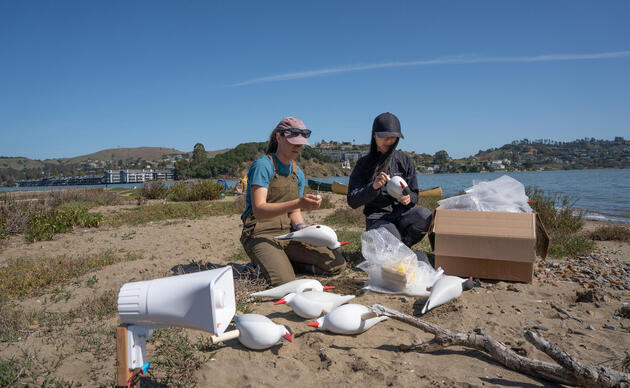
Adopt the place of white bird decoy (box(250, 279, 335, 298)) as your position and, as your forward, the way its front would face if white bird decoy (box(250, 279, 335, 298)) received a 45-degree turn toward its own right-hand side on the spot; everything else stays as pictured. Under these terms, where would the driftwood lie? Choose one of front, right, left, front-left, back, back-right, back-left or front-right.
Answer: front

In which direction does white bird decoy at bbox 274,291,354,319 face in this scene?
to the viewer's left

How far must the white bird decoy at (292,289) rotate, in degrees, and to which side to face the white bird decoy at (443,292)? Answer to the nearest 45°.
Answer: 0° — it already faces it

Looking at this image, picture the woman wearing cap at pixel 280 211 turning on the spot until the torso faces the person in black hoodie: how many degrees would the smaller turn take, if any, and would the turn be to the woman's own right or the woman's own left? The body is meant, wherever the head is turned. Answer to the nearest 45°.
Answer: approximately 45° to the woman's own left

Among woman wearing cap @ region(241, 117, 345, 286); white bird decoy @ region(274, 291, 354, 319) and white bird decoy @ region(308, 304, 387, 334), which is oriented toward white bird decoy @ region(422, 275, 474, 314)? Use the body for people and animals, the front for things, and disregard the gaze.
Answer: the woman wearing cap

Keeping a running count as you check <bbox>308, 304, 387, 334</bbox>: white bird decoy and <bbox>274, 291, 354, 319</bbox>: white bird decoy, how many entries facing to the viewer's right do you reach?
0

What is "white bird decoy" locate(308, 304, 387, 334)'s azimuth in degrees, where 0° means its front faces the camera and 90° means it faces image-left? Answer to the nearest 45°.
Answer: approximately 90°

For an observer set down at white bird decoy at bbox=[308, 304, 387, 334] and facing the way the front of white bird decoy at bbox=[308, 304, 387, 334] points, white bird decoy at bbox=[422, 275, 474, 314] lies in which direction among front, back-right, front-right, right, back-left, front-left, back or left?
back-right

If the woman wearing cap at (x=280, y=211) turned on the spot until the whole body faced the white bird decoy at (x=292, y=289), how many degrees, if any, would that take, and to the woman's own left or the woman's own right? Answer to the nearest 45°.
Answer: approximately 45° to the woman's own right

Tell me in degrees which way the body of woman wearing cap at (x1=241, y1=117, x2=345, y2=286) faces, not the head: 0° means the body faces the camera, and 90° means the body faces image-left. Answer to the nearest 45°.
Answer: approximately 315°

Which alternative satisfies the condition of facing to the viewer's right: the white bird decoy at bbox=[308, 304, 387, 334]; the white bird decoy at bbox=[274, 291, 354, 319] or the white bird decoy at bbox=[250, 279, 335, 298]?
the white bird decoy at bbox=[250, 279, 335, 298]

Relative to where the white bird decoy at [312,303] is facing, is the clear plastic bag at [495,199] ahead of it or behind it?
behind

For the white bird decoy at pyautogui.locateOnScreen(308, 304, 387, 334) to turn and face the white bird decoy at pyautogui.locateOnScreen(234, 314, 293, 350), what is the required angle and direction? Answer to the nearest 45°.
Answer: approximately 45° to its left

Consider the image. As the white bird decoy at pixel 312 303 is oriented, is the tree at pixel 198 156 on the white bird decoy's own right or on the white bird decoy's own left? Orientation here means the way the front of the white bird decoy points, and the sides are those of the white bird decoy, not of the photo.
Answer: on the white bird decoy's own right

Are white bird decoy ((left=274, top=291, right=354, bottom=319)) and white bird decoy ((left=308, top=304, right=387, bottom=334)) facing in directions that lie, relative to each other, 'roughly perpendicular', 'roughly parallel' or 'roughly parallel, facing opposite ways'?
roughly parallel
